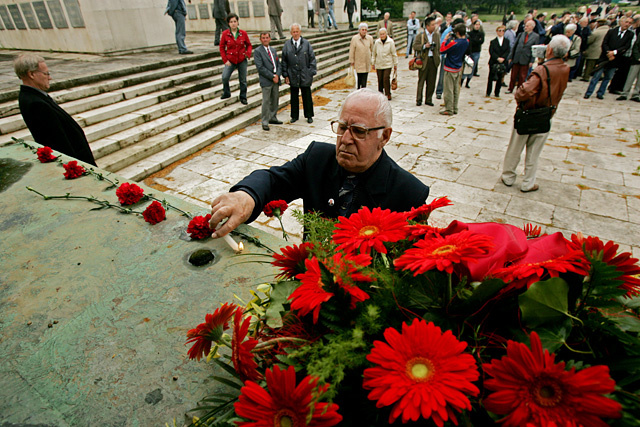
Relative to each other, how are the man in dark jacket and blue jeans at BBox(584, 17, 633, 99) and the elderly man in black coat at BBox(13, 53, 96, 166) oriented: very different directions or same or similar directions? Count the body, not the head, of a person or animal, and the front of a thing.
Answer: very different directions

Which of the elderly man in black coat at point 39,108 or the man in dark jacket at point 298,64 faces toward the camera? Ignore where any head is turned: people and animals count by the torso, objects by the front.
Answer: the man in dark jacket

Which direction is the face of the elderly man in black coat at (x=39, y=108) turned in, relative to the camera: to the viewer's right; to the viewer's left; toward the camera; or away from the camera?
to the viewer's right

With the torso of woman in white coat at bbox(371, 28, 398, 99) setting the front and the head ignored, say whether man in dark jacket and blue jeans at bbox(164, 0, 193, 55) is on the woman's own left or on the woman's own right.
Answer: on the woman's own right

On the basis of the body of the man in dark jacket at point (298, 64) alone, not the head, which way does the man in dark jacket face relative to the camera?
toward the camera

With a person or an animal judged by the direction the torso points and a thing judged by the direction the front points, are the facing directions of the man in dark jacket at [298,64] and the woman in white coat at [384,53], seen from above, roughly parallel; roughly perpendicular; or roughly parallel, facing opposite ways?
roughly parallel

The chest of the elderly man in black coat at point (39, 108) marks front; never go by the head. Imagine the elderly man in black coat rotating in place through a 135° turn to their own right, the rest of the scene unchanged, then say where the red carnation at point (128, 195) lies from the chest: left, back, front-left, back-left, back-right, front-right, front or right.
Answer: front-left

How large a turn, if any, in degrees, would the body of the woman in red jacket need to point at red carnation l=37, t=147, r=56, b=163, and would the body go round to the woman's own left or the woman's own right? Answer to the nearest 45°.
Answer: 0° — they already face it

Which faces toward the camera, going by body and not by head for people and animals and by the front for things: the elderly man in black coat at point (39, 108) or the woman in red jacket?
the woman in red jacket

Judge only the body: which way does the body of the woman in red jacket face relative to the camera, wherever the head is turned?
toward the camera

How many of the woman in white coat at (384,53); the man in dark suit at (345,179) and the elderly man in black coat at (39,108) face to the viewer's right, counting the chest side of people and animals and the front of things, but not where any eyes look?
1

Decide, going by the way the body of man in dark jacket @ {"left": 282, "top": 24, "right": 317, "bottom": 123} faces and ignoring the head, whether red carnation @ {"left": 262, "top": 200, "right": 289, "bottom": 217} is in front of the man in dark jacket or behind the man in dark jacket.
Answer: in front

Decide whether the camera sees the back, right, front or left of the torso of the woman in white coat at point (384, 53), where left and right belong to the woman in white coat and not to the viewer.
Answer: front

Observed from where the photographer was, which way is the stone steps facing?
facing the viewer and to the right of the viewer

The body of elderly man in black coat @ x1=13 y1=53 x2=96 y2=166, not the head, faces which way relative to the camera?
to the viewer's right

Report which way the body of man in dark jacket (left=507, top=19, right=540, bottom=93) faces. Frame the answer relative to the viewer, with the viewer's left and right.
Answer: facing the viewer and to the left of the viewer
